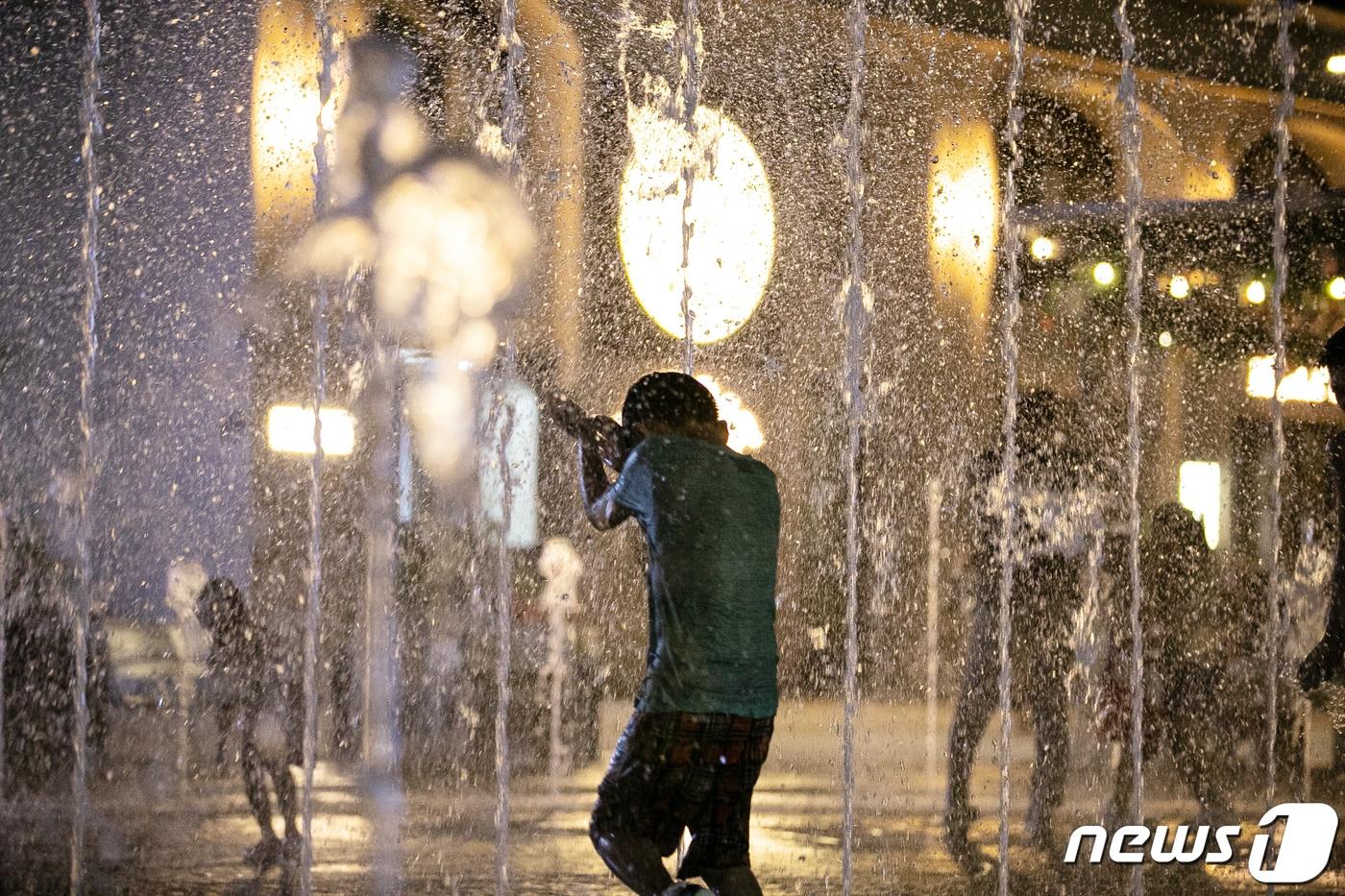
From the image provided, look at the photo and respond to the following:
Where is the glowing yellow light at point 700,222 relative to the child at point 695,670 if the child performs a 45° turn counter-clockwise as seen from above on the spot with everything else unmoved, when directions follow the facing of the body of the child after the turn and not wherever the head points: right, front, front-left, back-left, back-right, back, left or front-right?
right

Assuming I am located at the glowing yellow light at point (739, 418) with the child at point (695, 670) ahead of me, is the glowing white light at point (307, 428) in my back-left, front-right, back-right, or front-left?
front-right

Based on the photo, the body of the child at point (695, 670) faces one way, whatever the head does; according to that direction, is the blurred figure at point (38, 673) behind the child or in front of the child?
in front

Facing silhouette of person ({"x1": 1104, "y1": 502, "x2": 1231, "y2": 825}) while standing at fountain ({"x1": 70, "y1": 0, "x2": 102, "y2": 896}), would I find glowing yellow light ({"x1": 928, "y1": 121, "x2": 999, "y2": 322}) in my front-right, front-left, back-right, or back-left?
front-left

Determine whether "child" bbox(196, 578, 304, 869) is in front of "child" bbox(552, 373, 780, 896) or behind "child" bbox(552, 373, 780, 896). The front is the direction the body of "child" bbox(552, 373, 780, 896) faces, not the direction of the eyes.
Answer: in front

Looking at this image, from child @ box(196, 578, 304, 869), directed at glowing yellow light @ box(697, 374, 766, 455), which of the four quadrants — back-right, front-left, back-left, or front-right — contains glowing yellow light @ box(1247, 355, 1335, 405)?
front-right

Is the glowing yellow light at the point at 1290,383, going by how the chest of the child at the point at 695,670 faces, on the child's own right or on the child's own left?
on the child's own right

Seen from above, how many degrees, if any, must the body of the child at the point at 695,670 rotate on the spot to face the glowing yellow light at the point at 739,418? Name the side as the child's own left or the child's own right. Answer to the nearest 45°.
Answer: approximately 45° to the child's own right

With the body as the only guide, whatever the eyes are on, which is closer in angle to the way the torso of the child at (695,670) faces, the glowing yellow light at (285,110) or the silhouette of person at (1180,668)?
the glowing yellow light

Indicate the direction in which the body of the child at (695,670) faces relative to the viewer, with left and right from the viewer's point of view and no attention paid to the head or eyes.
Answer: facing away from the viewer and to the left of the viewer

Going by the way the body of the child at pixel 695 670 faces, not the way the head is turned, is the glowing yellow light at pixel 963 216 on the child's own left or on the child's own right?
on the child's own right
